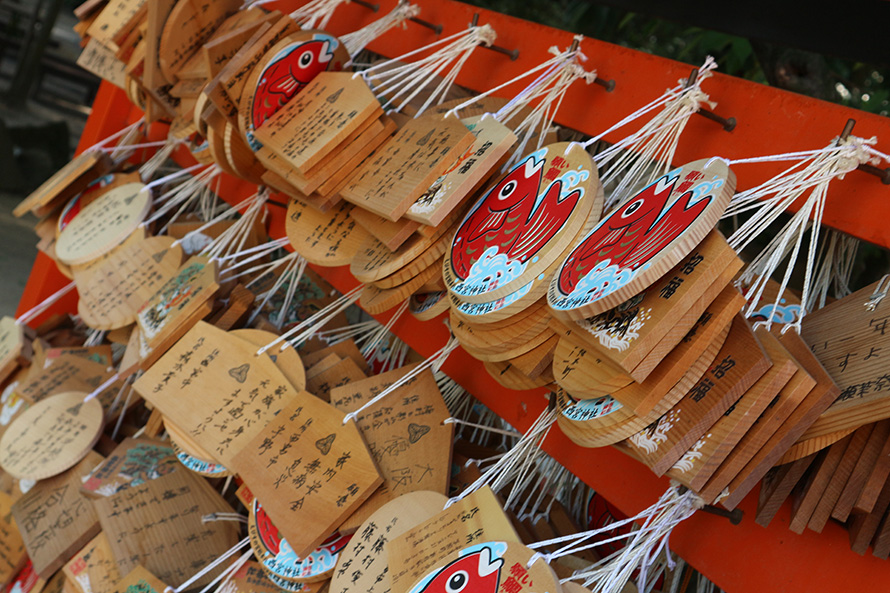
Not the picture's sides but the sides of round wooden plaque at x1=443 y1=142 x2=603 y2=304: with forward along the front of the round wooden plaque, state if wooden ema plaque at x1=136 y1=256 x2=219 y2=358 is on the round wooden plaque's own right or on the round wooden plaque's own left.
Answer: on the round wooden plaque's own right

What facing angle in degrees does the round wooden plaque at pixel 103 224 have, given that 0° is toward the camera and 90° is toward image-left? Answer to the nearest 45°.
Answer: approximately 45°

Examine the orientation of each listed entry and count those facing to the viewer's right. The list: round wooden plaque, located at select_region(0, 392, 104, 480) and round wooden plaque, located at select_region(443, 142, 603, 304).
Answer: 0

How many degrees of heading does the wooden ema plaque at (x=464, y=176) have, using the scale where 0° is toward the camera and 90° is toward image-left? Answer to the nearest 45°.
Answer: approximately 45°

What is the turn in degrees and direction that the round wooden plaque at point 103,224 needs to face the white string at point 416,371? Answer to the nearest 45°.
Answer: approximately 45° to its left

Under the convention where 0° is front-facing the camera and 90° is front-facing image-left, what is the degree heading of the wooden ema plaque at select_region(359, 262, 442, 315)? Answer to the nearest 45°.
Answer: approximately 45°
